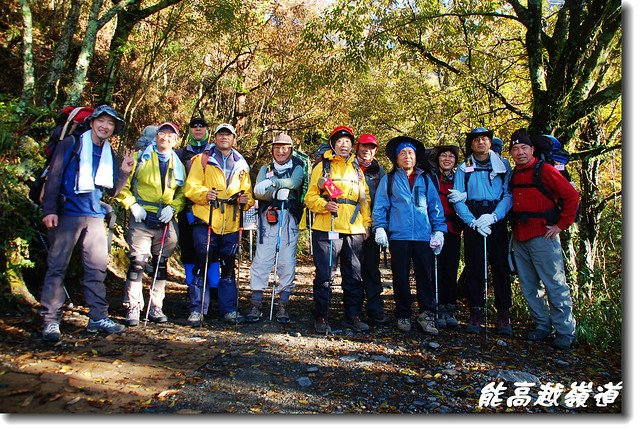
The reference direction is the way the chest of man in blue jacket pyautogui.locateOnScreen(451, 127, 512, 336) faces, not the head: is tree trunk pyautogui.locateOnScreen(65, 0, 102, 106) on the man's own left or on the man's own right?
on the man's own right

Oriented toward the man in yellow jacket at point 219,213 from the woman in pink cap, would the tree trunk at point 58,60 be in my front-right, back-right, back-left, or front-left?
back-left

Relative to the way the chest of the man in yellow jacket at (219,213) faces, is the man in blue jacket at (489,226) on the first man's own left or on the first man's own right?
on the first man's own left

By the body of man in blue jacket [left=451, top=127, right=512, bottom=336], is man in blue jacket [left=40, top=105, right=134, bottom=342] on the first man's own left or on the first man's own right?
on the first man's own right
